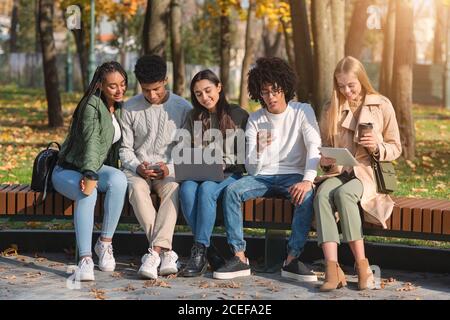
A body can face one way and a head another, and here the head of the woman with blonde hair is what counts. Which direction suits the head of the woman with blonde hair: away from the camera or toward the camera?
toward the camera

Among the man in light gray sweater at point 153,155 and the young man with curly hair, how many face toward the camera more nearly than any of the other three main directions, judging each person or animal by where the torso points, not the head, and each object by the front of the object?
2

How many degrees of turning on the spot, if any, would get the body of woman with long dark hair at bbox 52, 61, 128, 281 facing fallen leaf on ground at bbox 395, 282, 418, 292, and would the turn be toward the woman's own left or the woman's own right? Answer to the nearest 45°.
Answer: approximately 45° to the woman's own left

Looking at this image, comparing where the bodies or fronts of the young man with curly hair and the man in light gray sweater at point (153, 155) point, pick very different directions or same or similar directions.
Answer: same or similar directions

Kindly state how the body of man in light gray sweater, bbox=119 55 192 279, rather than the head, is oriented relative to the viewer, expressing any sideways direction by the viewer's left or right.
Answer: facing the viewer

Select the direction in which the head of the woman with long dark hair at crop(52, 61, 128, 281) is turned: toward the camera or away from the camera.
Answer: toward the camera

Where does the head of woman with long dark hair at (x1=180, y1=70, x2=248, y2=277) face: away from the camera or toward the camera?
toward the camera

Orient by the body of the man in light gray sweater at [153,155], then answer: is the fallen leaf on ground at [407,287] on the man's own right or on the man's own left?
on the man's own left

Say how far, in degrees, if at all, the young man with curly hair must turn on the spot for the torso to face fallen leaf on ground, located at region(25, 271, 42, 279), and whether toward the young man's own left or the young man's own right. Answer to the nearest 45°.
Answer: approximately 90° to the young man's own right

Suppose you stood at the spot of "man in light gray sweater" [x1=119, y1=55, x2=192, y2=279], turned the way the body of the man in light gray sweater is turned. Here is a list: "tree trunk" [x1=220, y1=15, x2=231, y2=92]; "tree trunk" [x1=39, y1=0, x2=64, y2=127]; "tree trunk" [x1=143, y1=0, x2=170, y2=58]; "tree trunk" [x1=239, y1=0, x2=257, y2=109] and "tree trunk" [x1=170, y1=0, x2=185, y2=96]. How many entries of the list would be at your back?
5

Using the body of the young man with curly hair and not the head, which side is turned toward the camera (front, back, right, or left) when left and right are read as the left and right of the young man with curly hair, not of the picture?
front

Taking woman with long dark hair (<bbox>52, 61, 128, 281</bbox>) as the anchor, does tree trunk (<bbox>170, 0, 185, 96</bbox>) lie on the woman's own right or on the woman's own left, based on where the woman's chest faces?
on the woman's own left

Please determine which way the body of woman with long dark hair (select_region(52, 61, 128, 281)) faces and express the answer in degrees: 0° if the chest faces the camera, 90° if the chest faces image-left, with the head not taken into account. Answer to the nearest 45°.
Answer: approximately 315°
